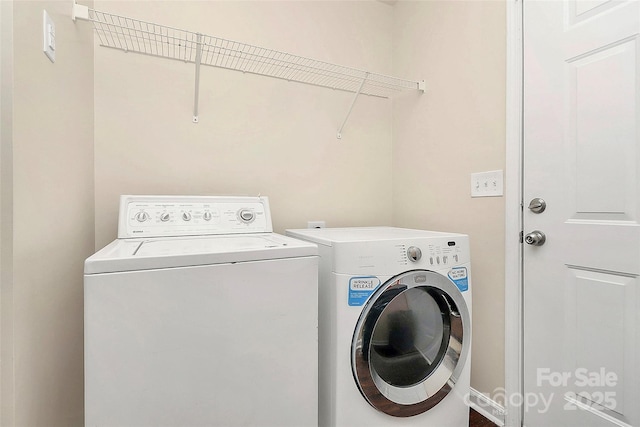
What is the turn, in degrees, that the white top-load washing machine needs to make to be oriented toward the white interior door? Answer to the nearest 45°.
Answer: approximately 90° to its left

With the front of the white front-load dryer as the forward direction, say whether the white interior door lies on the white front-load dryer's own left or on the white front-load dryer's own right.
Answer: on the white front-load dryer's own left

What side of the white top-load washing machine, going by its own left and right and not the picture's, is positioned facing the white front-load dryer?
left

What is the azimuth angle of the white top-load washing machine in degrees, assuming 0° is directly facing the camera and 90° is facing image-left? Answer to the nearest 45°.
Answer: approximately 0°

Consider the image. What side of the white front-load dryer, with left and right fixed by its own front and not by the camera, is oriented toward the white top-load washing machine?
right

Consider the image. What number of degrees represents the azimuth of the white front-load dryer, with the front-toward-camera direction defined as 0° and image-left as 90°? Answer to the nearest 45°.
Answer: approximately 315°
